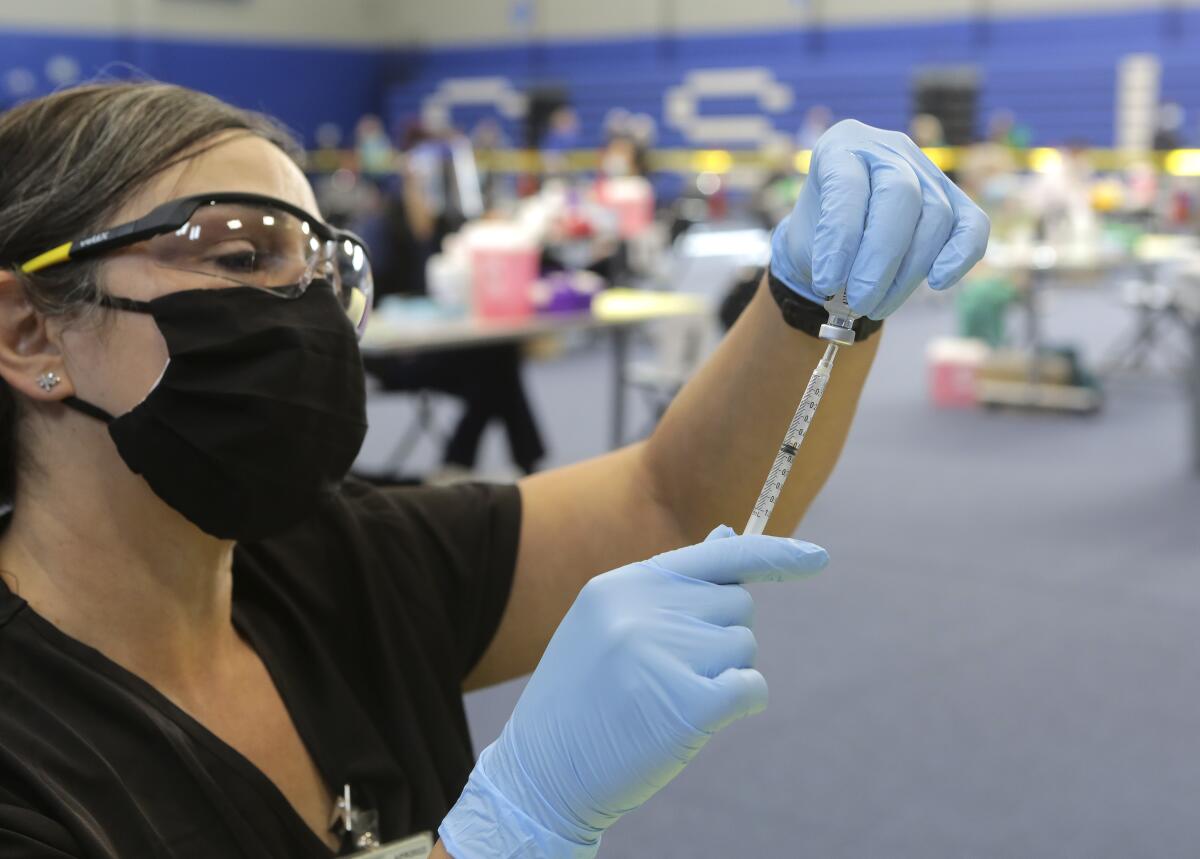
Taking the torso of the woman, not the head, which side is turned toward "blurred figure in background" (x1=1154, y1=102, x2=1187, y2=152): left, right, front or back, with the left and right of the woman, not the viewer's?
left

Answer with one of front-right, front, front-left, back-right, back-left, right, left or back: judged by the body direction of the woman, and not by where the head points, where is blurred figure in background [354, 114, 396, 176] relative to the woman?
back-left

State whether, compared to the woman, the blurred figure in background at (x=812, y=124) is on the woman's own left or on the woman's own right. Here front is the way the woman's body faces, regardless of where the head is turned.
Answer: on the woman's own left

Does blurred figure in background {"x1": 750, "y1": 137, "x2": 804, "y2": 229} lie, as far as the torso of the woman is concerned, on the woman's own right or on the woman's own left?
on the woman's own left

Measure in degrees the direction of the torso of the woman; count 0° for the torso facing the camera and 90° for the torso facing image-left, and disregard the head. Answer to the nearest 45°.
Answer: approximately 315°

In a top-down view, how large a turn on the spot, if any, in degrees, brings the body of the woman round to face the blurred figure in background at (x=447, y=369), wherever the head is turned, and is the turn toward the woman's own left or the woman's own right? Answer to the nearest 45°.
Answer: approximately 135° to the woman's own left

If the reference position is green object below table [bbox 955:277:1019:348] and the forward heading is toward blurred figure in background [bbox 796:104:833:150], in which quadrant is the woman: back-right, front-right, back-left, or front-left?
back-left

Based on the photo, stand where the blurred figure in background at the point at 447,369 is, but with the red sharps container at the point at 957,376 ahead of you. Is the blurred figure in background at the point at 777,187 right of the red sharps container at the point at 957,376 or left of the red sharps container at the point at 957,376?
left

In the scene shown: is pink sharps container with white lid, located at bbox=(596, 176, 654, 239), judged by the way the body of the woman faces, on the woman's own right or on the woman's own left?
on the woman's own left

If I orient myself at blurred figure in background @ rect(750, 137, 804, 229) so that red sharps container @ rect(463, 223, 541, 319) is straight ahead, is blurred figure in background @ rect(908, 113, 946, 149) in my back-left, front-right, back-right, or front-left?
back-left

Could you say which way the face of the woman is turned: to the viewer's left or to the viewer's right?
to the viewer's right
